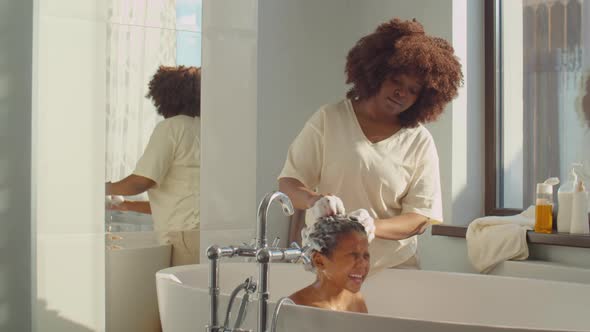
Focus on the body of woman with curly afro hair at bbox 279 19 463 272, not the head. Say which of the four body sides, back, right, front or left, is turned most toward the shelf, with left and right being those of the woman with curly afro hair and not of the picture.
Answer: left

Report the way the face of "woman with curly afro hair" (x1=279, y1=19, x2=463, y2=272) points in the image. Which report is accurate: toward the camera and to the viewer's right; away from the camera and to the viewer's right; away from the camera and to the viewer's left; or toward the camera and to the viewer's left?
toward the camera and to the viewer's left

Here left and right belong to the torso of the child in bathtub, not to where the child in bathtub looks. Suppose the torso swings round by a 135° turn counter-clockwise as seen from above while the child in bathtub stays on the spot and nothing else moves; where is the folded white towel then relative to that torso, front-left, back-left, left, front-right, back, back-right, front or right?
front-right

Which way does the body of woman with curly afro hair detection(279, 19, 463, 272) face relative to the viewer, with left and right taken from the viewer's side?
facing the viewer

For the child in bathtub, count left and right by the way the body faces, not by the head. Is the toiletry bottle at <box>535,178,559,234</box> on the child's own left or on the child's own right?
on the child's own left

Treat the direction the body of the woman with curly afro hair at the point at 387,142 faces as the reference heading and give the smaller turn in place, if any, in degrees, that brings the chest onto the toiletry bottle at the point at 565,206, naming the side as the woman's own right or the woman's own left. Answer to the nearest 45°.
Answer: approximately 90° to the woman's own left

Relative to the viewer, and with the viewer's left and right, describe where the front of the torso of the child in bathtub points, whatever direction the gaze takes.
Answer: facing the viewer and to the right of the viewer

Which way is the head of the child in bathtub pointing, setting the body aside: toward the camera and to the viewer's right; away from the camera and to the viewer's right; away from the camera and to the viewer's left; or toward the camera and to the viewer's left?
toward the camera and to the viewer's right

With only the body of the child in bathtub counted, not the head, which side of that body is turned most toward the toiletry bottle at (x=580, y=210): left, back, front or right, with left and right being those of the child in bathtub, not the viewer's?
left

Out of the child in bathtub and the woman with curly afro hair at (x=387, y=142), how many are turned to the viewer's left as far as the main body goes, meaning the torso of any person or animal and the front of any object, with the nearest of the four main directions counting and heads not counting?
0
